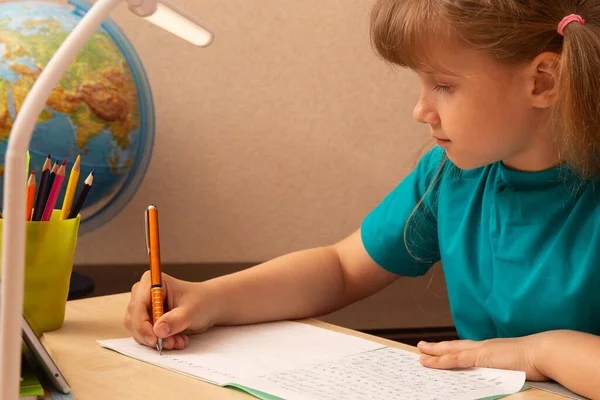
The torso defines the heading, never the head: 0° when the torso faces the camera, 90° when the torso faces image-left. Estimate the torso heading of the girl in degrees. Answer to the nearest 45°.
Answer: approximately 45°

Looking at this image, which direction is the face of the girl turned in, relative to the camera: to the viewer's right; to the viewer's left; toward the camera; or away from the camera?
to the viewer's left

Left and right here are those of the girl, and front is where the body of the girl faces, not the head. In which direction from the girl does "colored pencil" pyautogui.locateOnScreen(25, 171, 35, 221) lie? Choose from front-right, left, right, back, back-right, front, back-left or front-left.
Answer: front-right

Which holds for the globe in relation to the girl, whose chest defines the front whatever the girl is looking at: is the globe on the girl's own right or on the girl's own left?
on the girl's own right
